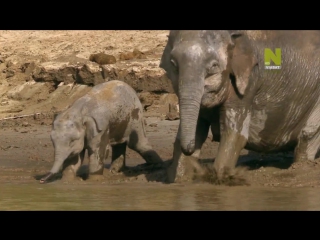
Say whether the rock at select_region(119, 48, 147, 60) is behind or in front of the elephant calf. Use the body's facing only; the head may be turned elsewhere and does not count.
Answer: behind

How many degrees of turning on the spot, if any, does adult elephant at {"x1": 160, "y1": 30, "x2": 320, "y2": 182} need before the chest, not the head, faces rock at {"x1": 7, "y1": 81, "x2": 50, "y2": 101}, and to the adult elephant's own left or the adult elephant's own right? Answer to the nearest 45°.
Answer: approximately 90° to the adult elephant's own right

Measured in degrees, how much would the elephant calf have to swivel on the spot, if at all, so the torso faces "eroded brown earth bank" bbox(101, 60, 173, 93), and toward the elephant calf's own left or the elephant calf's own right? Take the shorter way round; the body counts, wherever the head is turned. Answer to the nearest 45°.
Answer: approximately 135° to the elephant calf's own right

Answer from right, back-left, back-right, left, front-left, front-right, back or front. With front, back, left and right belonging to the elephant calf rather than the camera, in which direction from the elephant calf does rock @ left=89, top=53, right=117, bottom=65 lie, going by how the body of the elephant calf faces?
back-right

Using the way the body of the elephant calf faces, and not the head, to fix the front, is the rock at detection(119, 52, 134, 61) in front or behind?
behind

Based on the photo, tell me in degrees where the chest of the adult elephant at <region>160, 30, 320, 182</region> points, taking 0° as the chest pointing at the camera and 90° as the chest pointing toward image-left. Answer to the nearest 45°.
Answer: approximately 45°

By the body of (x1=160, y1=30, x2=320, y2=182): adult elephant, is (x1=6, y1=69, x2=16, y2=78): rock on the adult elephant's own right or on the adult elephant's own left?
on the adult elephant's own right

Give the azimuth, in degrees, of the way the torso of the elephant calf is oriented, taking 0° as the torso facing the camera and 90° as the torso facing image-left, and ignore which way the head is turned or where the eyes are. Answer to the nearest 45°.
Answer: approximately 45°

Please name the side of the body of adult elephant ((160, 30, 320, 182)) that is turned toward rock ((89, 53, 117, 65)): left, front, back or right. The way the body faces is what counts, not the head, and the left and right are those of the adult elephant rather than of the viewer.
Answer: right

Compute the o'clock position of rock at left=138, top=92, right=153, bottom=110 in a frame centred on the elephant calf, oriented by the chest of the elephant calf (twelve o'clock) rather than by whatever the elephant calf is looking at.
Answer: The rock is roughly at 5 o'clock from the elephant calf.

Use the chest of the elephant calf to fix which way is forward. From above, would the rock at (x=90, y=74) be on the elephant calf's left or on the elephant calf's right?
on the elephant calf's right
